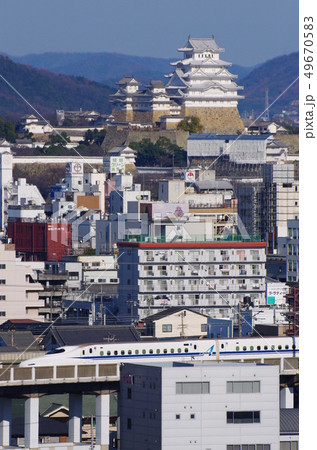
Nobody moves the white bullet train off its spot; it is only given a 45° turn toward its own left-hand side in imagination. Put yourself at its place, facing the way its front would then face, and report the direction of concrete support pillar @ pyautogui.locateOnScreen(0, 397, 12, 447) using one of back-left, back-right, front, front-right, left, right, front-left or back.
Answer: front

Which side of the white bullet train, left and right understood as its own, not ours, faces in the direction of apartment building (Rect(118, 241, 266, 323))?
right

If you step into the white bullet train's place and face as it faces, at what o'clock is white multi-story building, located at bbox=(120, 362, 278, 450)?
The white multi-story building is roughly at 9 o'clock from the white bullet train.

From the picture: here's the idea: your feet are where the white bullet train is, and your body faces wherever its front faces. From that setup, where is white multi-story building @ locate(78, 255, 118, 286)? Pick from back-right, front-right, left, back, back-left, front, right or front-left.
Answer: right

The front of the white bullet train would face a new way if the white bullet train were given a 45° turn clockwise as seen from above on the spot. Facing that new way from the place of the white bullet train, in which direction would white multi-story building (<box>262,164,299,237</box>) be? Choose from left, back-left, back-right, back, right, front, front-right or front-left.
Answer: front-right

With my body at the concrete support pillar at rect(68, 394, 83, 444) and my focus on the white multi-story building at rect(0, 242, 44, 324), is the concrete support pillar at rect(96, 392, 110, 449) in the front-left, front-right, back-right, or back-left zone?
back-right

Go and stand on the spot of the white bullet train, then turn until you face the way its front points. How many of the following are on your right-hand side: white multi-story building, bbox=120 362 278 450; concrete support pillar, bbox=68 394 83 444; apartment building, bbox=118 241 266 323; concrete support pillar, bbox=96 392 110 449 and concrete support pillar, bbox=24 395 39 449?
1

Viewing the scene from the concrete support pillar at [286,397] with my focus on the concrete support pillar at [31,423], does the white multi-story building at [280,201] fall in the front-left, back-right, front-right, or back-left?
back-right

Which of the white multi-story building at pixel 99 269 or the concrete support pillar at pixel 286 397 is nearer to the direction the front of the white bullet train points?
the white multi-story building

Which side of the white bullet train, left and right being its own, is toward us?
left
